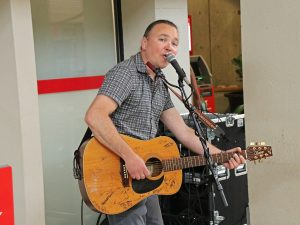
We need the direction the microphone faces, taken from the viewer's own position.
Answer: facing to the left of the viewer

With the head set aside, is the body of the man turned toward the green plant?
no

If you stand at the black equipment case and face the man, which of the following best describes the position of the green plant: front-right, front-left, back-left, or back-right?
back-right

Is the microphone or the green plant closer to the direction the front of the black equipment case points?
the microphone

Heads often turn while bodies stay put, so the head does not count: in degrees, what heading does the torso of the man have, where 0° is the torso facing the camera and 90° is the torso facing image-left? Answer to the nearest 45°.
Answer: approximately 315°

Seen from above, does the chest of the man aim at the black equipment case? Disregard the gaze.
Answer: no

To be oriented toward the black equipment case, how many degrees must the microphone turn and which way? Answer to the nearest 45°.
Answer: approximately 90° to its right
